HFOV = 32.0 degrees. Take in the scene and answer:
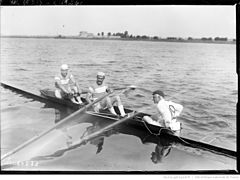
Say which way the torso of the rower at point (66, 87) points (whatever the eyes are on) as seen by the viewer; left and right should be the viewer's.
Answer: facing the viewer and to the right of the viewer

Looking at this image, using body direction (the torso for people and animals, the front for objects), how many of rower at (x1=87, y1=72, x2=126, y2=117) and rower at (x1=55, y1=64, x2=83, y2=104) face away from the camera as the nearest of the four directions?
0

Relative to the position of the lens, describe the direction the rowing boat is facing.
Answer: facing away from the viewer and to the left of the viewer
